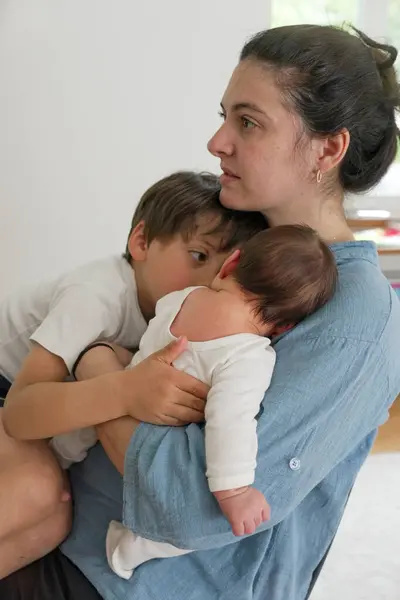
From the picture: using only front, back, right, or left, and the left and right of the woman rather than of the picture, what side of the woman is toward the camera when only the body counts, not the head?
left

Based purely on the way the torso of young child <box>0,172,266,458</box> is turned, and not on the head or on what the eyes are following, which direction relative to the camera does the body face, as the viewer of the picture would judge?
to the viewer's right

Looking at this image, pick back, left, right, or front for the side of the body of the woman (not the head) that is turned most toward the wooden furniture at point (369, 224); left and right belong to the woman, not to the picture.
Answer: right

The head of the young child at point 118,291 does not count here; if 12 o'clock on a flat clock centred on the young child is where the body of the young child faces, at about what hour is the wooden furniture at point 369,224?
The wooden furniture is roughly at 10 o'clock from the young child.

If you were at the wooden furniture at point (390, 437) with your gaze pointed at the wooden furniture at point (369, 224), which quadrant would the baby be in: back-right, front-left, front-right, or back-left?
back-left

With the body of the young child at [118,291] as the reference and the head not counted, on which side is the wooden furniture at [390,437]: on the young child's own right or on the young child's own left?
on the young child's own left

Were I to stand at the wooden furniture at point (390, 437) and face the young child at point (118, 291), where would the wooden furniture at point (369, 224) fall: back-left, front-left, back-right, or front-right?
back-right
